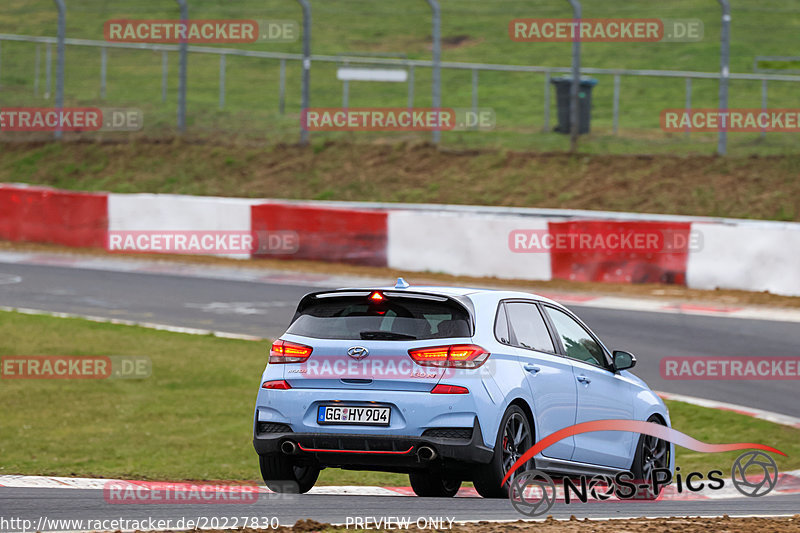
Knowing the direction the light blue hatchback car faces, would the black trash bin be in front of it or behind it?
in front

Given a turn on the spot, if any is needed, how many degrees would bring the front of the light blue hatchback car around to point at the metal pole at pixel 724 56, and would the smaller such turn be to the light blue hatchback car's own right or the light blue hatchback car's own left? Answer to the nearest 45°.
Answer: approximately 45° to the light blue hatchback car's own left

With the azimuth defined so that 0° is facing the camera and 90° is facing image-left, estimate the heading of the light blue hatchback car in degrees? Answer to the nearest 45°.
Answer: approximately 225°

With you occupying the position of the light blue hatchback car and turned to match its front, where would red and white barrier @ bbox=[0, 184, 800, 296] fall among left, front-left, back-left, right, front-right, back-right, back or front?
front-left

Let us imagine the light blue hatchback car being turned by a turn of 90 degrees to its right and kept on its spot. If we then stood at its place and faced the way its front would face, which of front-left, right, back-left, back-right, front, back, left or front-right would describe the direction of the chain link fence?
back-left
